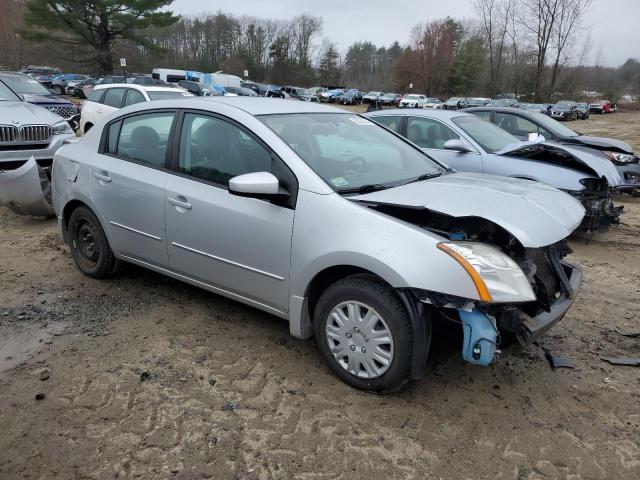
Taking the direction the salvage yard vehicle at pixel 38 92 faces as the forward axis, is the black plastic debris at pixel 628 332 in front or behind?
in front

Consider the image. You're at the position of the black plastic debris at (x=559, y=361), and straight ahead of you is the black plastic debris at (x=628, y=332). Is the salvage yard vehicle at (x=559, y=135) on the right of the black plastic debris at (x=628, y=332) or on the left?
left

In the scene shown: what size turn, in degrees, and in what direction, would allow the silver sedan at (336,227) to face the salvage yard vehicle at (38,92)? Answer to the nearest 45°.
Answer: approximately 180°

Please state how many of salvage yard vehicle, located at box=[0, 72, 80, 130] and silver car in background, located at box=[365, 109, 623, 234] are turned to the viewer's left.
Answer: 0

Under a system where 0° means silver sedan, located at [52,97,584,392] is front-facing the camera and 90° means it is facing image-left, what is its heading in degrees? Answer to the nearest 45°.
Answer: approximately 315°

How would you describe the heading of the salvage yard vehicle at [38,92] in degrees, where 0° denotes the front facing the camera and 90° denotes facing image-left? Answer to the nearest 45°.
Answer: approximately 315°

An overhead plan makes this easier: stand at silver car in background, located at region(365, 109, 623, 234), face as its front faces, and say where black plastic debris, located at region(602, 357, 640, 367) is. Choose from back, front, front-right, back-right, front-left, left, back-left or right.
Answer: front-right
